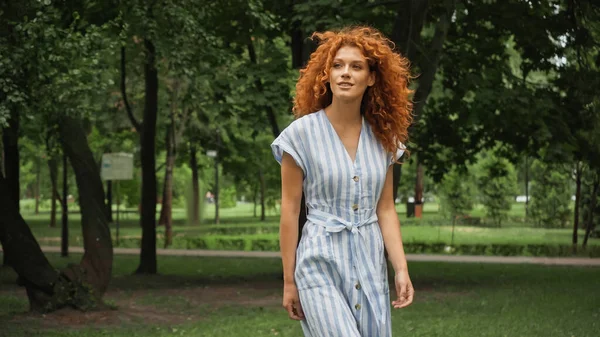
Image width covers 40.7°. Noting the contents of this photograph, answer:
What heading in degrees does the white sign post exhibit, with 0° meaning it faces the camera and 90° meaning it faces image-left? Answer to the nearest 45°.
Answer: approximately 0°

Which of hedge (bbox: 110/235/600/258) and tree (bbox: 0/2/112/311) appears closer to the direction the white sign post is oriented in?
the tree

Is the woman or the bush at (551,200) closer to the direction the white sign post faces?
the woman

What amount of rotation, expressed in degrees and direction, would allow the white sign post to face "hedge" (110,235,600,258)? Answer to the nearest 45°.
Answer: approximately 90° to its left

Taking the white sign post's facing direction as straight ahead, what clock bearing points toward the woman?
The woman is roughly at 12 o'clock from the white sign post.

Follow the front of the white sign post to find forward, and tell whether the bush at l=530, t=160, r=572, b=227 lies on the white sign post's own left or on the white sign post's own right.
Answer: on the white sign post's own left

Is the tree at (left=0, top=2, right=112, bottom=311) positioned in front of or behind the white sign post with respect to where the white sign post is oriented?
in front
